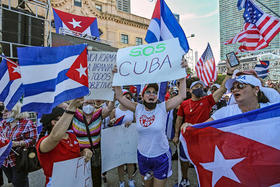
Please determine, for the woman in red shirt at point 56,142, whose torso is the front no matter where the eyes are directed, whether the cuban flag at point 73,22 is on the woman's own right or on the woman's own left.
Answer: on the woman's own left

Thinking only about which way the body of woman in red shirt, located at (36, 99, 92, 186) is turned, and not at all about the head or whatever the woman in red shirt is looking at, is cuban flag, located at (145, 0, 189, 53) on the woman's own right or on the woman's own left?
on the woman's own left

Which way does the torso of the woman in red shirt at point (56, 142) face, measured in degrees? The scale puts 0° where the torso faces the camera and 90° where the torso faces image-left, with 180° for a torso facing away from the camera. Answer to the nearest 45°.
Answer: approximately 315°

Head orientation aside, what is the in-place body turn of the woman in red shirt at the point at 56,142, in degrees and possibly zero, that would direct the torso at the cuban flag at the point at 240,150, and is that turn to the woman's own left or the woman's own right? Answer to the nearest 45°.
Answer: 0° — they already face it

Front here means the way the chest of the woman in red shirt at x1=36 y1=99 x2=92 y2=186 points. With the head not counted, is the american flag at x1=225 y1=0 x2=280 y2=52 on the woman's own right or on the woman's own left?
on the woman's own left
